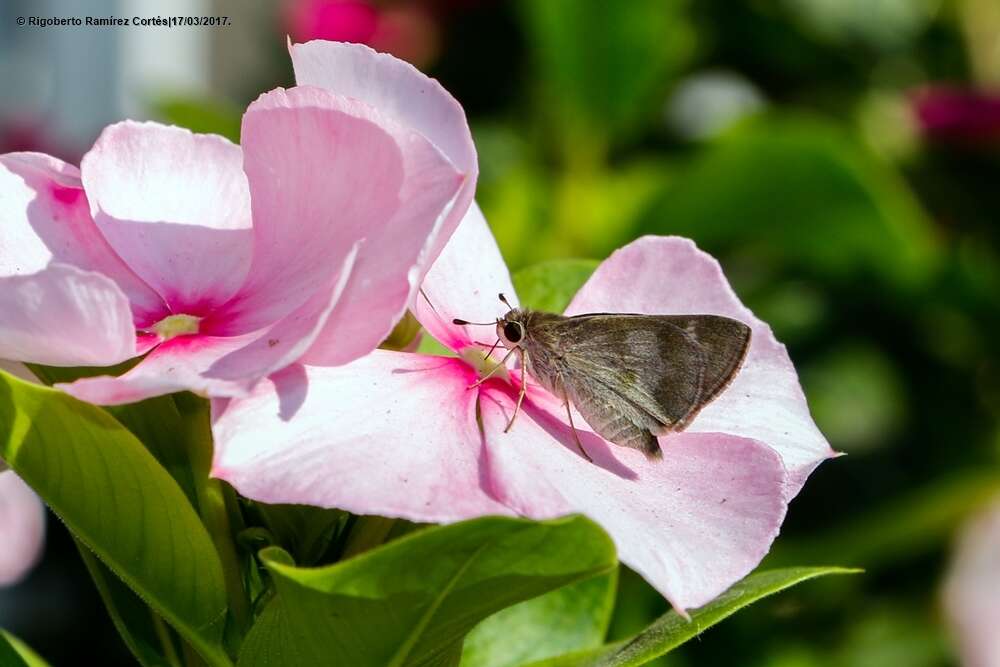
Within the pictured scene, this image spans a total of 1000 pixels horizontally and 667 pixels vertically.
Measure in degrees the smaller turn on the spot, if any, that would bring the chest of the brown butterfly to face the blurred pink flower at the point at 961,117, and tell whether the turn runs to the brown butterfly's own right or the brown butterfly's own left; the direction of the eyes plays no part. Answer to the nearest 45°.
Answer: approximately 90° to the brown butterfly's own right

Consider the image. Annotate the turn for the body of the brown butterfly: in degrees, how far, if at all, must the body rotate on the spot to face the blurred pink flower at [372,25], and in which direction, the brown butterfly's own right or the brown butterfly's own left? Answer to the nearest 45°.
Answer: approximately 90° to the brown butterfly's own right

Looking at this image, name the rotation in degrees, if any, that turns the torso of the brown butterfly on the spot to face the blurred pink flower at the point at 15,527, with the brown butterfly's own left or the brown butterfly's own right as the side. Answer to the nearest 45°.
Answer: approximately 45° to the brown butterfly's own right

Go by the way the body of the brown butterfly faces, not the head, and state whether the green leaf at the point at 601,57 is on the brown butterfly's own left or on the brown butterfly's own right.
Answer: on the brown butterfly's own right

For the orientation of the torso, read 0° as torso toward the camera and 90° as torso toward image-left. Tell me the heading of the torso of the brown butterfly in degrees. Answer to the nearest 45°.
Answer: approximately 90°

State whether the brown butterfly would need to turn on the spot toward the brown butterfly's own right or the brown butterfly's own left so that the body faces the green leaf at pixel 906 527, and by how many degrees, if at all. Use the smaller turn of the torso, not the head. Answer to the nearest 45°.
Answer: approximately 135° to the brown butterfly's own right

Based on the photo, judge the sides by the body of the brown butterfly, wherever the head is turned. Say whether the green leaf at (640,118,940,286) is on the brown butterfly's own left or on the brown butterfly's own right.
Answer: on the brown butterfly's own right
